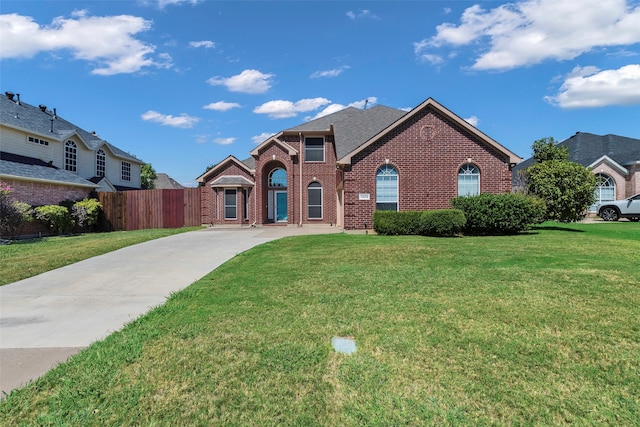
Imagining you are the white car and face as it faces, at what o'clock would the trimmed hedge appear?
The trimmed hedge is roughly at 10 o'clock from the white car.

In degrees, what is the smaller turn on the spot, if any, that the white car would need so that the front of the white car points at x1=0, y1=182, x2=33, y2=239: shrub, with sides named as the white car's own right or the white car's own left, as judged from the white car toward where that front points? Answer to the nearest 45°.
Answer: approximately 45° to the white car's own left

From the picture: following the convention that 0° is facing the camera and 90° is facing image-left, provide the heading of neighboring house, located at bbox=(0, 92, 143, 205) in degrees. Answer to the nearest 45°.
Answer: approximately 315°

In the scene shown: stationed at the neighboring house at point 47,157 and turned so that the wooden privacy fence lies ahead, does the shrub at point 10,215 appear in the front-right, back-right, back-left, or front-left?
front-right

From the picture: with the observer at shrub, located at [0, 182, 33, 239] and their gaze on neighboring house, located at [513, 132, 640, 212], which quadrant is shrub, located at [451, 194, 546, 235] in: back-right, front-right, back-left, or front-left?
front-right

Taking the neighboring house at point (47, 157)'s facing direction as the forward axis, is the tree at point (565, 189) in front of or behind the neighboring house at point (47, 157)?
in front

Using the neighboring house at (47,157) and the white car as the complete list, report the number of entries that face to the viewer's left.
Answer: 1

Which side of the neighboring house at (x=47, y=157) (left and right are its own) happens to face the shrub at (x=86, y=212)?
front

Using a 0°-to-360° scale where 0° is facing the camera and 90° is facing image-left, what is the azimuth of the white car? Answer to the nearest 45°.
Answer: approximately 90°
